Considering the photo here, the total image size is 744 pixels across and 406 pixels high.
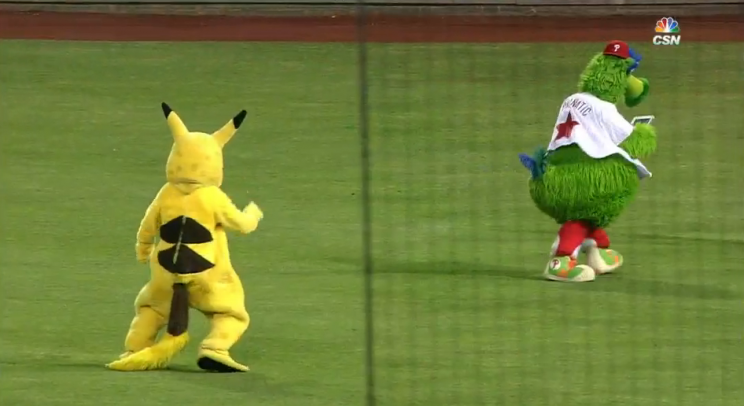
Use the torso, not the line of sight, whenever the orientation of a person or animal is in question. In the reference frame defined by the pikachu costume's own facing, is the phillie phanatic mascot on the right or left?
on its right

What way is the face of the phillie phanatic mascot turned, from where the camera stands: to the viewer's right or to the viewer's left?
to the viewer's right

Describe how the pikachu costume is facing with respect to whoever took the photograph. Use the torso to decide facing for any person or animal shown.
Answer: facing away from the viewer
